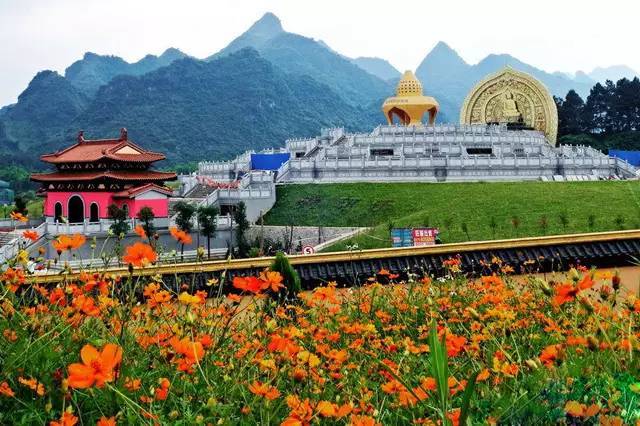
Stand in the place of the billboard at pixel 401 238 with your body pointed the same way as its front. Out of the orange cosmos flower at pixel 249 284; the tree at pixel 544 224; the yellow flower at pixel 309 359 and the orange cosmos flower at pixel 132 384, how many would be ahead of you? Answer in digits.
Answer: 3

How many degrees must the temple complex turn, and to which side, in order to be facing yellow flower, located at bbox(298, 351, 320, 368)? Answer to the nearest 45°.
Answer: approximately 45° to its left

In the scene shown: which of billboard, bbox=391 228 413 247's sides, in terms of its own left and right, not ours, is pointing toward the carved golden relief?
back

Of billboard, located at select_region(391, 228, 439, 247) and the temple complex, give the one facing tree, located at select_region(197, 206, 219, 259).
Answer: the temple complex

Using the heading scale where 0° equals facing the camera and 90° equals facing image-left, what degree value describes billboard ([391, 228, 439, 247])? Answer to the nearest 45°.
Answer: approximately 0°

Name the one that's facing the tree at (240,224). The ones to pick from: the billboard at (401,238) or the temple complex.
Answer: the temple complex

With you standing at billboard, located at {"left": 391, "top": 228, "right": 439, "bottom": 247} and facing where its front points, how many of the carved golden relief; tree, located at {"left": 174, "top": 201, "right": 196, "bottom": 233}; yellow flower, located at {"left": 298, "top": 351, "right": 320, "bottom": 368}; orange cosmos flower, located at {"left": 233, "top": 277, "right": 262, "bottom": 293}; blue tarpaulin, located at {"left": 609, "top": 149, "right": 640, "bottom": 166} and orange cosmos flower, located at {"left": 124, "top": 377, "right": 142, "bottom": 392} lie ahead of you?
3

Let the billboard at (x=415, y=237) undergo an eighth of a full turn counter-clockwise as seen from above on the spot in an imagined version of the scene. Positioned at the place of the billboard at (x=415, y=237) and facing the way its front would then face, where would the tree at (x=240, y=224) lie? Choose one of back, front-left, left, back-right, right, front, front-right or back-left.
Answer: back

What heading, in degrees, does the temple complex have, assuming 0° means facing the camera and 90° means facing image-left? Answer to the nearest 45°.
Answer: approximately 45°

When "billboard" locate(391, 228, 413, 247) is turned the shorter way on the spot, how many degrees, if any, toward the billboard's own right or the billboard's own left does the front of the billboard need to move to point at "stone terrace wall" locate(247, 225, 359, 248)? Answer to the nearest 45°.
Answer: approximately 135° to the billboard's own right

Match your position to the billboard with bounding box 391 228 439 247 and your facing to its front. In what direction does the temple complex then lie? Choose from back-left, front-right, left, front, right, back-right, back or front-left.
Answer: back

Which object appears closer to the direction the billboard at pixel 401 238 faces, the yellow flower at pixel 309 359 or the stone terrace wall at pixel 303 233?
the yellow flower
